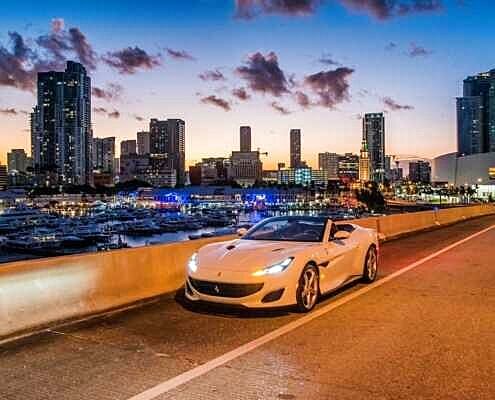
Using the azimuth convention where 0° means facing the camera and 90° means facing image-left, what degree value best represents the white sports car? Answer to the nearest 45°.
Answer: approximately 45°

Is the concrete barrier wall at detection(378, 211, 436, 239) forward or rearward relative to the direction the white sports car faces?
rearward
